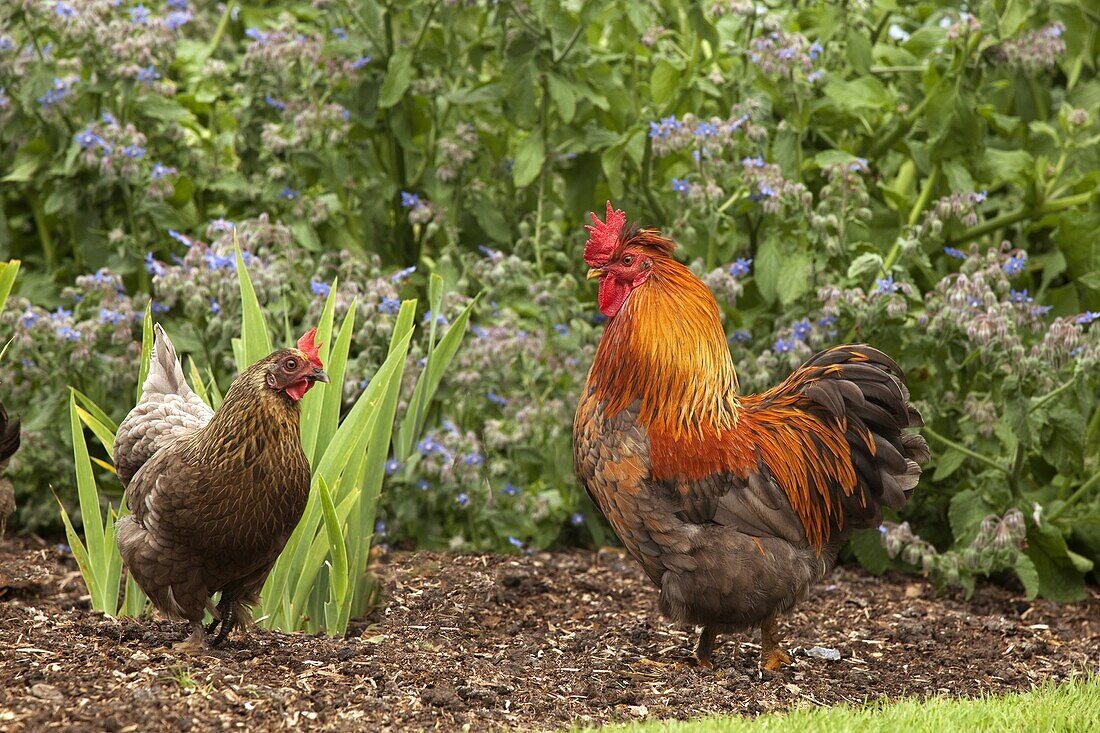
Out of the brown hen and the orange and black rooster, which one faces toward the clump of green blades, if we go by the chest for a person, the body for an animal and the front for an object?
the orange and black rooster

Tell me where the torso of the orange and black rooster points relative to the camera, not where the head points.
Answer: to the viewer's left

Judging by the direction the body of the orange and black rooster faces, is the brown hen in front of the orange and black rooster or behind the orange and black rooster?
in front

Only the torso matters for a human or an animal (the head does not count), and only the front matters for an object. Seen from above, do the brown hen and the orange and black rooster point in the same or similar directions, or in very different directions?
very different directions

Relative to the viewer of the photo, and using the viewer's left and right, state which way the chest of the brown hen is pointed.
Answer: facing the viewer and to the right of the viewer
